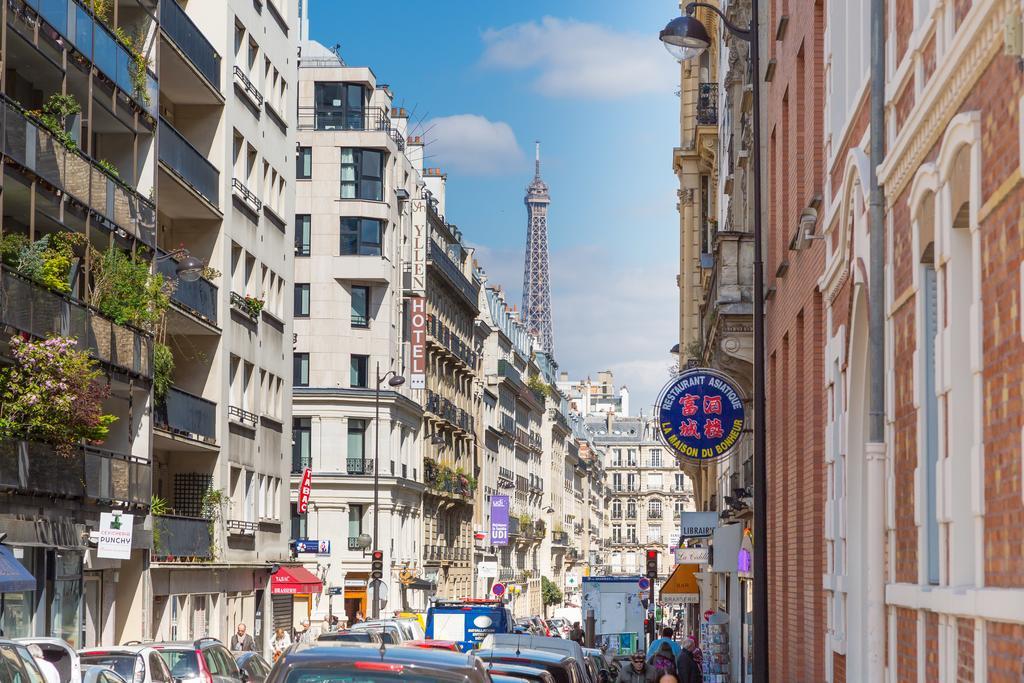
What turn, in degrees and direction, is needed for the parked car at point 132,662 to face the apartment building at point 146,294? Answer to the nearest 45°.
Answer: approximately 45° to its left

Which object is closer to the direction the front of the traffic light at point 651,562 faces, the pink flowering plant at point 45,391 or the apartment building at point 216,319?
the pink flowering plant

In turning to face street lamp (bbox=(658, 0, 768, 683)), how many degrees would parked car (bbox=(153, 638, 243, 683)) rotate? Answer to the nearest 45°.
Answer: approximately 90° to its right

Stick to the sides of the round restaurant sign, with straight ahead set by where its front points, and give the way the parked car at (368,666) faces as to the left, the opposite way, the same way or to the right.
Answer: the opposite way

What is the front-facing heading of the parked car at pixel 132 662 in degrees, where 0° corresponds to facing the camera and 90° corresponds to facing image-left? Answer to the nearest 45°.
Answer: approximately 225°

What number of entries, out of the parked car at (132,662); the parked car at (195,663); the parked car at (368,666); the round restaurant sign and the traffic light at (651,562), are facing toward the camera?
2

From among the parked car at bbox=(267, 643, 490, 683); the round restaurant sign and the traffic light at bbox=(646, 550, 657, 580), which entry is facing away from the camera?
the parked car

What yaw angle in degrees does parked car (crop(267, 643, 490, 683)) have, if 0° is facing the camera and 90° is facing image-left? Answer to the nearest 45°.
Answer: approximately 180°

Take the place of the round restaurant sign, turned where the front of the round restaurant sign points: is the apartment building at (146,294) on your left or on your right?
on your right

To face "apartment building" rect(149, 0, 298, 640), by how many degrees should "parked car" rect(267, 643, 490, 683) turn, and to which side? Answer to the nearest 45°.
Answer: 0° — it already faces it

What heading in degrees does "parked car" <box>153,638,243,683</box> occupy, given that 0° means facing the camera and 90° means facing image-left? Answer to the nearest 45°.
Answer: approximately 225°

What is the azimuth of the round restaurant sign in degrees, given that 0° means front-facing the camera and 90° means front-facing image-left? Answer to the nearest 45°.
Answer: approximately 0°
